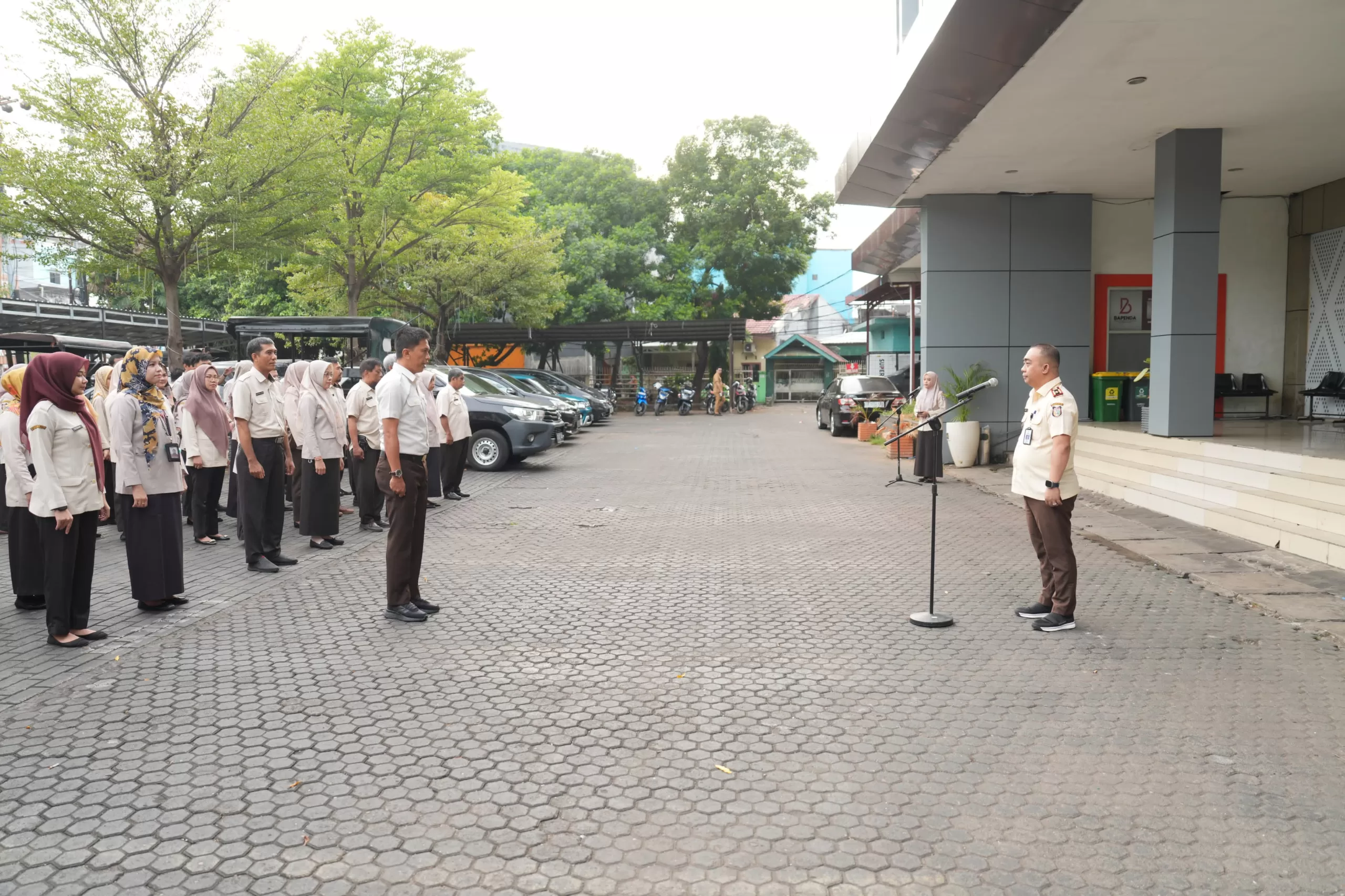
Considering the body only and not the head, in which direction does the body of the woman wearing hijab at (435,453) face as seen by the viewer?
to the viewer's right

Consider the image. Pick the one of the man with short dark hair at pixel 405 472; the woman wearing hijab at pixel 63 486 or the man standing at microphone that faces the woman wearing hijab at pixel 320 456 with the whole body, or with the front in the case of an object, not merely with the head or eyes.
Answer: the man standing at microphone

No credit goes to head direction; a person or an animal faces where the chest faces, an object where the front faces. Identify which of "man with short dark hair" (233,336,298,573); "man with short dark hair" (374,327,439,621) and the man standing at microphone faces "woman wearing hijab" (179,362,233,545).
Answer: the man standing at microphone

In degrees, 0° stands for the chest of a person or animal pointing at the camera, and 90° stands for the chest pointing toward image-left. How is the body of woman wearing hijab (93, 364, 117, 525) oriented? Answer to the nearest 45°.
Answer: approximately 270°

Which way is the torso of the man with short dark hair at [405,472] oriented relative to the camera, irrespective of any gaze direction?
to the viewer's right

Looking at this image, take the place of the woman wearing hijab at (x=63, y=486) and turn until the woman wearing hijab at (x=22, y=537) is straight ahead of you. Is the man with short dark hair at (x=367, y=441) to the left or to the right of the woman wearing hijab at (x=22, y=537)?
right

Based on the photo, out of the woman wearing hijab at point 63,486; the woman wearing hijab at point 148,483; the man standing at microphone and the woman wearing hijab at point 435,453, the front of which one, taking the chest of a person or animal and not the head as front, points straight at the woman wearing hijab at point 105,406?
the man standing at microphone

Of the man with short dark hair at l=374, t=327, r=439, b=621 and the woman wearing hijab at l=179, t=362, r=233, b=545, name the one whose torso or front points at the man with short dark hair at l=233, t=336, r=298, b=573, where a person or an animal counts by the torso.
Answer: the woman wearing hijab

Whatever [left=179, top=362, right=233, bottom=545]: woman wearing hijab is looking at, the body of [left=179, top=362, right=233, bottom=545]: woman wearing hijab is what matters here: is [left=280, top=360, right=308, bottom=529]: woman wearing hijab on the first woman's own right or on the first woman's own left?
on the first woman's own left

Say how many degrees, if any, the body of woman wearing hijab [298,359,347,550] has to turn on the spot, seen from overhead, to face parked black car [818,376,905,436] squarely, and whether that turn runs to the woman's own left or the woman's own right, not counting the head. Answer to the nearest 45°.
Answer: approximately 90° to the woman's own left
